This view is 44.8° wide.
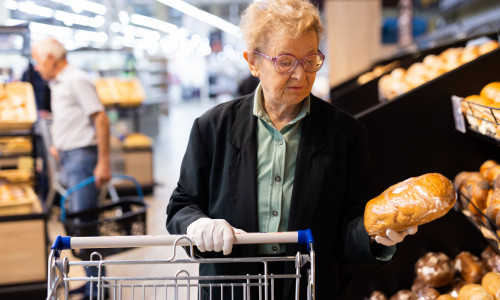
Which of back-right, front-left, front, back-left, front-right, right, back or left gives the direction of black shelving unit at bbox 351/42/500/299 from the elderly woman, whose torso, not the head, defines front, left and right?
back-left

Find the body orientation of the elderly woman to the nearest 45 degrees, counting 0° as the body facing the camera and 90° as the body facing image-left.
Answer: approximately 0°

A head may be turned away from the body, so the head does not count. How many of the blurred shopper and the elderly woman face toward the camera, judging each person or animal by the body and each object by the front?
1

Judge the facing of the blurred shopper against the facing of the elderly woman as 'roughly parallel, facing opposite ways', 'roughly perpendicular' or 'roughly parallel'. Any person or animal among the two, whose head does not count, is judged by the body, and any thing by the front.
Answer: roughly perpendicular

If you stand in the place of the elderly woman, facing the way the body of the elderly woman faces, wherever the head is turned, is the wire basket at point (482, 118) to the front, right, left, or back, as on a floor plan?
left

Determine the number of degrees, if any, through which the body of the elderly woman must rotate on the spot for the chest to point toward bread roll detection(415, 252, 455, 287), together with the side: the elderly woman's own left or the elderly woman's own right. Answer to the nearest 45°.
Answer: approximately 135° to the elderly woman's own left
